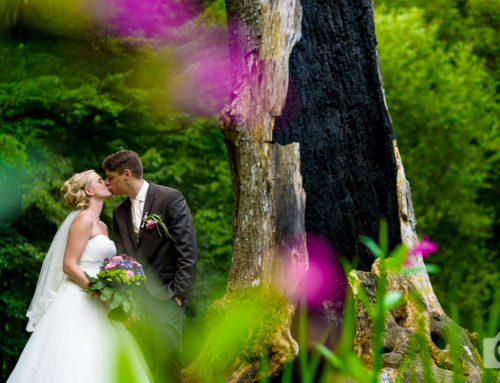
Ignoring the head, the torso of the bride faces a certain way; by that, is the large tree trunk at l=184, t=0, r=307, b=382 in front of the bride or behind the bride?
in front

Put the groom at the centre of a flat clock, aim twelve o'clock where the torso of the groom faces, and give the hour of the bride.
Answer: The bride is roughly at 2 o'clock from the groom.

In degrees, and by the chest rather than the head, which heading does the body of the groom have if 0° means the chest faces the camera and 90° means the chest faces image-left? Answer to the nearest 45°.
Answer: approximately 45°

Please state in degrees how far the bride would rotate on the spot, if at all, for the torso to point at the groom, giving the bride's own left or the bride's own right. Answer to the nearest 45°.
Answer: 0° — they already face them

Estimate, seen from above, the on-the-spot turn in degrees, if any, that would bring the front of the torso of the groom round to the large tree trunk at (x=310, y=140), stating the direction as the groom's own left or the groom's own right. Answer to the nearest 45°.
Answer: approximately 135° to the groom's own left

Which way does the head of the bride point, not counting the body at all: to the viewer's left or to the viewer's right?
to the viewer's right

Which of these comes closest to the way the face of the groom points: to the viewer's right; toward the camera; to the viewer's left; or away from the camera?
to the viewer's left

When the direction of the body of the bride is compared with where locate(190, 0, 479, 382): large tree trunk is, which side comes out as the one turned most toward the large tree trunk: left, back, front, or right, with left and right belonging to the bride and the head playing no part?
front

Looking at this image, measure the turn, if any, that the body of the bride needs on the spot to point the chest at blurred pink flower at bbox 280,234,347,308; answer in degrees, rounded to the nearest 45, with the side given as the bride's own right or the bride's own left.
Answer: approximately 45° to the bride's own right

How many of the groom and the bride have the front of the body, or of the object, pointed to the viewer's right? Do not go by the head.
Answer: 1

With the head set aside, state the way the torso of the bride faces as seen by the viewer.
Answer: to the viewer's right

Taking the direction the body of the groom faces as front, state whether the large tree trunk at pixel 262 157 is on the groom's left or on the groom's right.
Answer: on the groom's left

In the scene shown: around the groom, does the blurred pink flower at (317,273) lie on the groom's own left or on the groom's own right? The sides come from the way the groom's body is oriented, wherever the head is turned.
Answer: on the groom's own left
